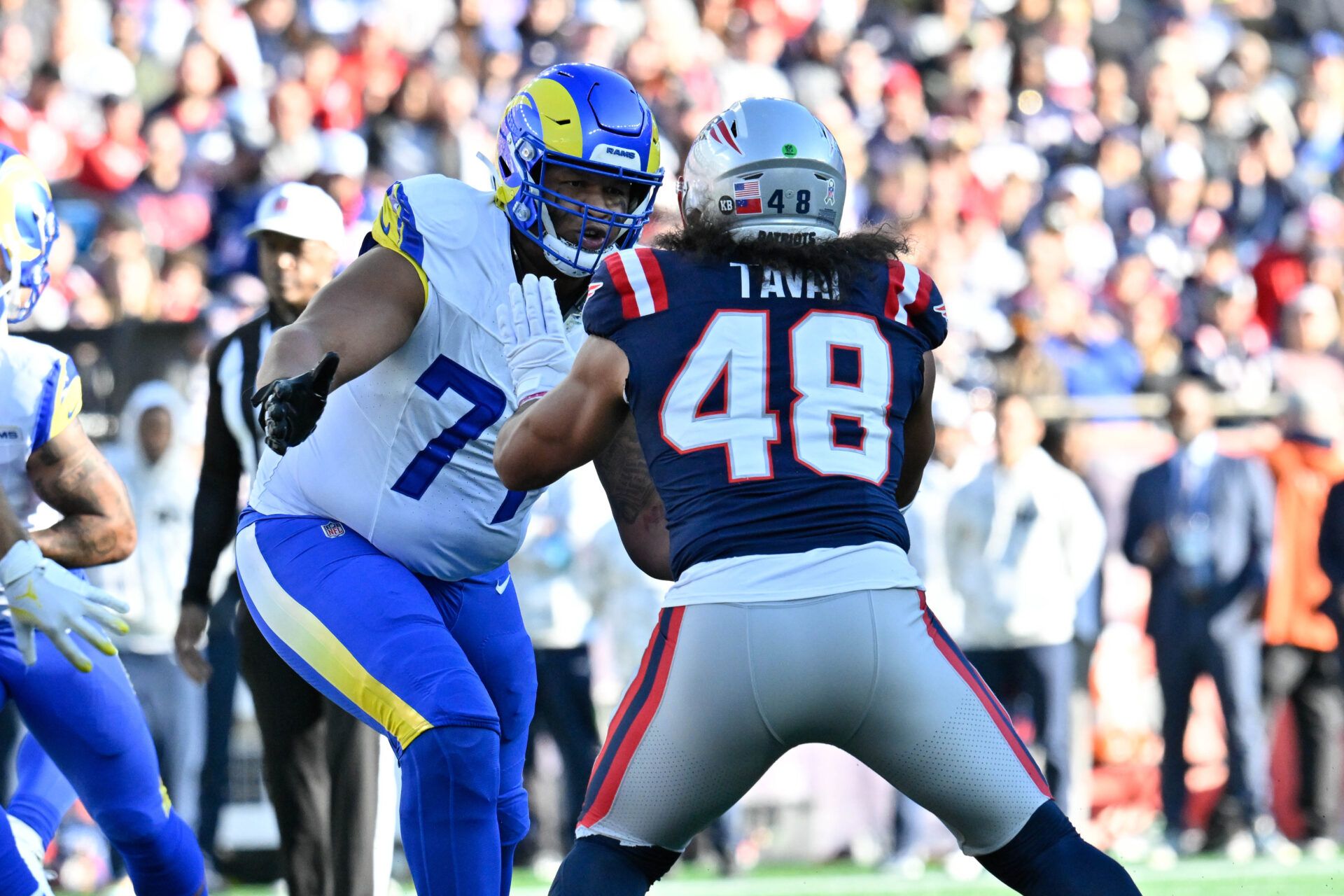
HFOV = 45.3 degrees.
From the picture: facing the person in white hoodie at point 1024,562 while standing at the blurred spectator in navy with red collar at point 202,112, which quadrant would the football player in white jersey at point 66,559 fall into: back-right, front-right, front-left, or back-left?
front-right

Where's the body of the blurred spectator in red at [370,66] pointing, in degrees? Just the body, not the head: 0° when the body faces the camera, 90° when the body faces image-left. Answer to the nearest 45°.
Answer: approximately 0°

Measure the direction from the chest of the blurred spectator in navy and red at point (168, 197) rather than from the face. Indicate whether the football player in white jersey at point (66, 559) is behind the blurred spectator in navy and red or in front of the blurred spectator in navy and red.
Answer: in front

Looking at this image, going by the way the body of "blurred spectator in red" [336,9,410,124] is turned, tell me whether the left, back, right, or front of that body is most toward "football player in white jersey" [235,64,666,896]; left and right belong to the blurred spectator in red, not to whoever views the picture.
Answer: front

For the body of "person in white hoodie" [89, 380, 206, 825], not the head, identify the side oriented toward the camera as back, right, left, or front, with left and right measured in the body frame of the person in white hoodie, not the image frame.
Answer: front

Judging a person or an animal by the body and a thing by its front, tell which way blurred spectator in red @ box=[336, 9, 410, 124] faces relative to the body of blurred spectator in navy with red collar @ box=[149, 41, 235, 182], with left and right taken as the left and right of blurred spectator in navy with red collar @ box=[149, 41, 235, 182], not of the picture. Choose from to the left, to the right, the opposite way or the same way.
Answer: the same way

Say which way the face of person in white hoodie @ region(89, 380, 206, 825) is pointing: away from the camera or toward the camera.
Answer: toward the camera

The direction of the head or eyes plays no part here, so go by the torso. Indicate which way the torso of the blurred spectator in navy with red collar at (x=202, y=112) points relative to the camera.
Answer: toward the camera

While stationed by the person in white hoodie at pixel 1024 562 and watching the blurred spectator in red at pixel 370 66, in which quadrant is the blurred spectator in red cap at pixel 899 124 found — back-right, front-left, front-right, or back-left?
front-right

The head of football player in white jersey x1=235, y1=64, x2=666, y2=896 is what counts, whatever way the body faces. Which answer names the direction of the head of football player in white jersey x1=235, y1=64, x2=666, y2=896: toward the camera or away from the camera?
toward the camera

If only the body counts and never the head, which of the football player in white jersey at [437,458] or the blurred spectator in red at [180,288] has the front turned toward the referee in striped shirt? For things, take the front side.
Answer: the blurred spectator in red

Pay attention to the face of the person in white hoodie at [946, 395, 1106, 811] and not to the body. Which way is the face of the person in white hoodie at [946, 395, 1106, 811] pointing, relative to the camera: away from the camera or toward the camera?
toward the camera

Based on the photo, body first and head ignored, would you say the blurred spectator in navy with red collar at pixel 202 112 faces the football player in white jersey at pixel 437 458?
yes

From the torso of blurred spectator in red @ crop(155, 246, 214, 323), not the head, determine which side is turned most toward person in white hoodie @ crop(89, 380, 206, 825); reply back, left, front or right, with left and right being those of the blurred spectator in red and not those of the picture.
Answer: front

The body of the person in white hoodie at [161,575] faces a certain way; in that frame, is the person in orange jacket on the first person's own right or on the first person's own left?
on the first person's own left

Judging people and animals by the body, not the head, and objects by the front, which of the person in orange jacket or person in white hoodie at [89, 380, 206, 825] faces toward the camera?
the person in white hoodie

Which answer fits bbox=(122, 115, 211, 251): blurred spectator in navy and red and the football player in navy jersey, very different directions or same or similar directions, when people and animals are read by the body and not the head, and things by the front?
very different directions

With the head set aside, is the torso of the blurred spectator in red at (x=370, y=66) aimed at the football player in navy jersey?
yes

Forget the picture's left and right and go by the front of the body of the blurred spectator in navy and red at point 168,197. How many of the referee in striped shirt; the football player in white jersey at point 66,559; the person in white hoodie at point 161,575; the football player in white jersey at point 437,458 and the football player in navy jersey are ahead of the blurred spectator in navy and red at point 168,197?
5
